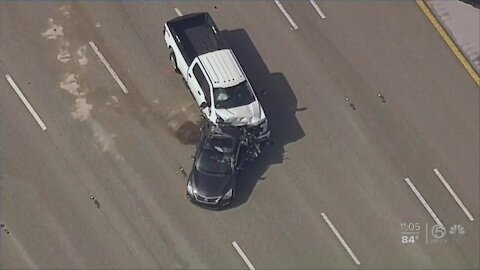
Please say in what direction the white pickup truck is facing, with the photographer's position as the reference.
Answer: facing the viewer and to the right of the viewer
